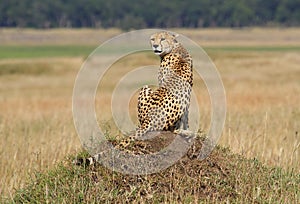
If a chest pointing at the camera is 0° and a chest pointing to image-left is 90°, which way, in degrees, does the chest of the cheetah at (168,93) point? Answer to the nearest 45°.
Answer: approximately 225°
